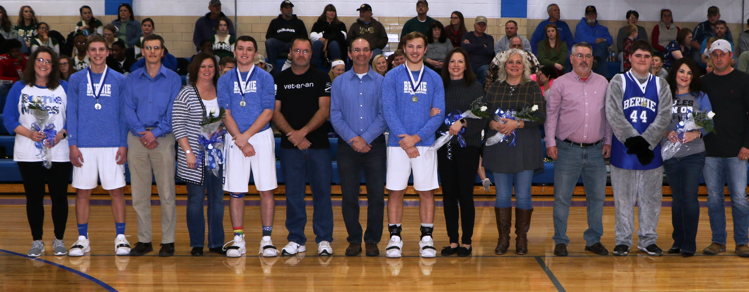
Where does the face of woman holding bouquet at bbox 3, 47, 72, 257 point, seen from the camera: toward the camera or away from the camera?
toward the camera

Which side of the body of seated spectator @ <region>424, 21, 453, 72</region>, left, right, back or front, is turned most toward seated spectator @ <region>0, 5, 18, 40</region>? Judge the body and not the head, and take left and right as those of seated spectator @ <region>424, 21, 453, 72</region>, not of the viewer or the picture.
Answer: right

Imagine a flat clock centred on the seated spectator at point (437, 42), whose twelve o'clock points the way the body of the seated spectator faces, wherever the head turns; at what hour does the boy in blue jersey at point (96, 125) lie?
The boy in blue jersey is roughly at 1 o'clock from the seated spectator.

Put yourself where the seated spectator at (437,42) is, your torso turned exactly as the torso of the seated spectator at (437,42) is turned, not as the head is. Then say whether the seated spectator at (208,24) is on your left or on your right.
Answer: on your right

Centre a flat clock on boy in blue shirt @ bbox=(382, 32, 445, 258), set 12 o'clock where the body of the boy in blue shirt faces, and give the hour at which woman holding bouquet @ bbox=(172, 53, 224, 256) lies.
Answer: The woman holding bouquet is roughly at 3 o'clock from the boy in blue shirt.

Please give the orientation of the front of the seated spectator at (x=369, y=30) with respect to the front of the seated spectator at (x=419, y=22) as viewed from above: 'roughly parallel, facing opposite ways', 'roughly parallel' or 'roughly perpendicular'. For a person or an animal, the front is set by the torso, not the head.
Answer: roughly parallel

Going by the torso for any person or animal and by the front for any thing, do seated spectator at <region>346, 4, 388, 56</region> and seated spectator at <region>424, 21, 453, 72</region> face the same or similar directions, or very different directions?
same or similar directions

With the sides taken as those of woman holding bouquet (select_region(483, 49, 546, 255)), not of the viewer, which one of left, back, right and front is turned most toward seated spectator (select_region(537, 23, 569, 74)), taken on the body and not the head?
back

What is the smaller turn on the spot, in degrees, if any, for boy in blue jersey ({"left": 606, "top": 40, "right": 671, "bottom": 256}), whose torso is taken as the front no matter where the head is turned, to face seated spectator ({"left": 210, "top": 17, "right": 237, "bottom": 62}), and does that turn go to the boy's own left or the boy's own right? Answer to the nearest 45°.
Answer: approximately 135° to the boy's own right

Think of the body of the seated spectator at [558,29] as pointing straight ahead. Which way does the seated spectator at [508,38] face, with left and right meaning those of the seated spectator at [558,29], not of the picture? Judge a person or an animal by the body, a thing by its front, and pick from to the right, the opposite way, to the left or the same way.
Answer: the same way

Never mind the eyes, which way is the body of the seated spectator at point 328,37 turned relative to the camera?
toward the camera

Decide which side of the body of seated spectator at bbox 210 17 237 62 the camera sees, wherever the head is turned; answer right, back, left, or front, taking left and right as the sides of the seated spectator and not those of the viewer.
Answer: front

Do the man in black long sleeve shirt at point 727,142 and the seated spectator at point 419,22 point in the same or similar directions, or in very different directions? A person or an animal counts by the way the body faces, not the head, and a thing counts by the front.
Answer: same or similar directions

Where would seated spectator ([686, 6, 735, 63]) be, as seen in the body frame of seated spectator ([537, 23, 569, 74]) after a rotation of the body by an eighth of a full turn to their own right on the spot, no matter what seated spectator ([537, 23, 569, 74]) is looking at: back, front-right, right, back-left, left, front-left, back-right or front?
back

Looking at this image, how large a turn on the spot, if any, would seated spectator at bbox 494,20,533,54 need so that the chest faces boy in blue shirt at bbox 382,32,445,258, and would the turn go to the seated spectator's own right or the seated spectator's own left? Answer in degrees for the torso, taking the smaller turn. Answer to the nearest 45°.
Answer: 0° — they already face them
